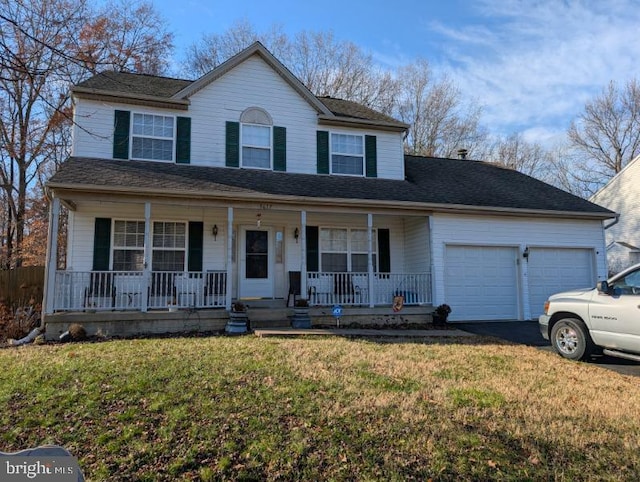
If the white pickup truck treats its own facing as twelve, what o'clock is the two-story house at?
The two-story house is roughly at 11 o'clock from the white pickup truck.

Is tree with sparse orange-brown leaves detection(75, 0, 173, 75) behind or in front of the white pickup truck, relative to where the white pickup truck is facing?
in front

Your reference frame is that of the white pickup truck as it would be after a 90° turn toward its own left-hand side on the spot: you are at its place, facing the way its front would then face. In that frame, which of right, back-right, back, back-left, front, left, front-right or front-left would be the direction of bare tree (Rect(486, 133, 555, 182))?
back-right

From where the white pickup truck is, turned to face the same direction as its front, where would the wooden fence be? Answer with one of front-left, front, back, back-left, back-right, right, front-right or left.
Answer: front-left

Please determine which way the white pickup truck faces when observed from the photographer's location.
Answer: facing away from the viewer and to the left of the viewer
